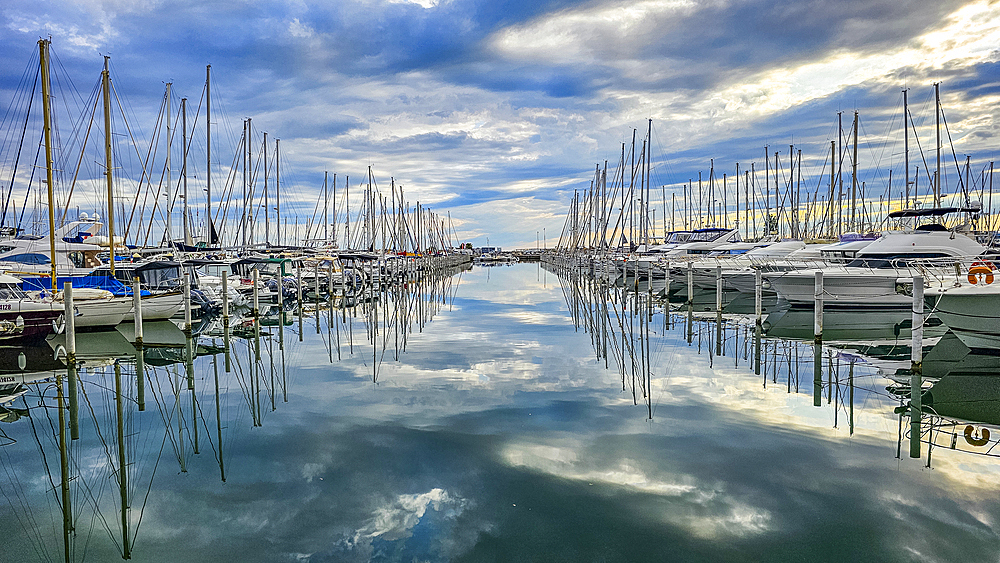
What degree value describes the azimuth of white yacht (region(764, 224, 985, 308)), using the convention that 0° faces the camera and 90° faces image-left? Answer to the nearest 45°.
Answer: approximately 90°

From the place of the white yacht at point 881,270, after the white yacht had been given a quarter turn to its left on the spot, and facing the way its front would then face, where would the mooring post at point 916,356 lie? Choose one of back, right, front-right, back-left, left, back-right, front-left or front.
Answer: front

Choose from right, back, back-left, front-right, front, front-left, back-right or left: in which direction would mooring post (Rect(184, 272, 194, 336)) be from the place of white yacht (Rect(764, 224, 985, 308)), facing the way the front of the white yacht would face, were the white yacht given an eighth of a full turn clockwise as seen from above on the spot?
left

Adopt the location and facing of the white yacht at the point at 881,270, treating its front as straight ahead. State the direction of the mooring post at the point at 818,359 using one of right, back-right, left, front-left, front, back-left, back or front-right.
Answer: left
